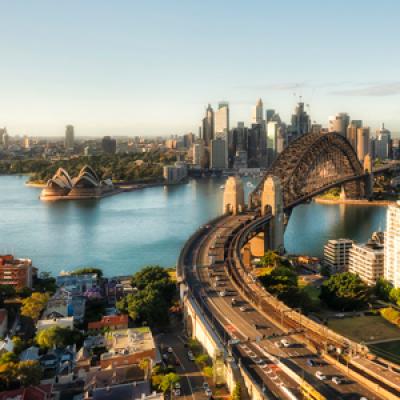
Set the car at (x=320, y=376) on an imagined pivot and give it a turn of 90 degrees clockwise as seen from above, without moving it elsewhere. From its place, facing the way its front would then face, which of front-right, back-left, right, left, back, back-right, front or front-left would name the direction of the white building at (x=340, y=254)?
back-right

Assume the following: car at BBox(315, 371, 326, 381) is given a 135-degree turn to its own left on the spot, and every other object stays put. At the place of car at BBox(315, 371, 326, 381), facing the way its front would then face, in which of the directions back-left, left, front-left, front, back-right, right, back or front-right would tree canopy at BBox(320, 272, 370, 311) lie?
front

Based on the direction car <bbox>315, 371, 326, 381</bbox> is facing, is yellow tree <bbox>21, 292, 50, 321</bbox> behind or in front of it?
behind

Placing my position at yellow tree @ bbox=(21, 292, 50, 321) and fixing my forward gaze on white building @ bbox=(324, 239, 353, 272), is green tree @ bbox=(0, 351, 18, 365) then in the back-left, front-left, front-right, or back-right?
back-right

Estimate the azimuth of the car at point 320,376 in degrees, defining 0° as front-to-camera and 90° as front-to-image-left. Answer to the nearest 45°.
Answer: approximately 315°
